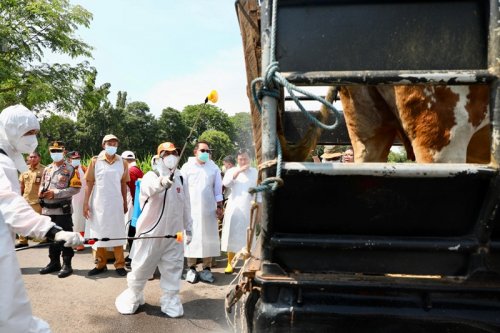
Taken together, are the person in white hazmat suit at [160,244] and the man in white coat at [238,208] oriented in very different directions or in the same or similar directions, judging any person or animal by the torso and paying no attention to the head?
same or similar directions

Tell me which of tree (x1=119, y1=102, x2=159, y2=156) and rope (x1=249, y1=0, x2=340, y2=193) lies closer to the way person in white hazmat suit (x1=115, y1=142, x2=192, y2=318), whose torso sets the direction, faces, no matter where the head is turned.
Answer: the rope

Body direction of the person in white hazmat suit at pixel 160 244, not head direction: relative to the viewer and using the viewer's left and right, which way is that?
facing the viewer

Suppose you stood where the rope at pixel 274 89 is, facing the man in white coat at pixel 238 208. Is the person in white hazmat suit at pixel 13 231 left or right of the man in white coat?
left

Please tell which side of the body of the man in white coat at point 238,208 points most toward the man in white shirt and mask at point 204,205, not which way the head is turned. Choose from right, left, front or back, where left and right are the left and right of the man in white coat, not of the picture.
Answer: right

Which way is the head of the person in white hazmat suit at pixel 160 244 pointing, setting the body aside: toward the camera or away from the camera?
toward the camera

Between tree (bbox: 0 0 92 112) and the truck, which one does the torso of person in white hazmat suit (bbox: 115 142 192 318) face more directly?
the truck

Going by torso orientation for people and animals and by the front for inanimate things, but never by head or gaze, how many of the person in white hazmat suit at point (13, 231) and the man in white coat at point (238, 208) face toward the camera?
1

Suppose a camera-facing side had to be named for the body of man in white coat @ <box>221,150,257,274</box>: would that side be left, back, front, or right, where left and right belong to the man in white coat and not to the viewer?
front

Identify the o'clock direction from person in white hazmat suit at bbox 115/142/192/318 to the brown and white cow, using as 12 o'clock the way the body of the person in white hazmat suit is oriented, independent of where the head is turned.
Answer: The brown and white cow is roughly at 11 o'clock from the person in white hazmat suit.

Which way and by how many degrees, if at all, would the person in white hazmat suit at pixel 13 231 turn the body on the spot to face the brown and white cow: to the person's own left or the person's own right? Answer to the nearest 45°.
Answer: approximately 45° to the person's own right

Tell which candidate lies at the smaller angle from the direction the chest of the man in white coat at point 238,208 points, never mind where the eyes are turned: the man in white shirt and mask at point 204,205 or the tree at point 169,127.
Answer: the man in white shirt and mask

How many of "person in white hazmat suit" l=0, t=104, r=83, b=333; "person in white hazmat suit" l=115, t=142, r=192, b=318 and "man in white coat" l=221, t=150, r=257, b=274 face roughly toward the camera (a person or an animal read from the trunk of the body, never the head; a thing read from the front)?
2

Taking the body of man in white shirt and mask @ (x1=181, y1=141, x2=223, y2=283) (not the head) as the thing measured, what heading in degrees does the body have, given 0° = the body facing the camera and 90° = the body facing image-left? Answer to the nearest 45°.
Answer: approximately 0°

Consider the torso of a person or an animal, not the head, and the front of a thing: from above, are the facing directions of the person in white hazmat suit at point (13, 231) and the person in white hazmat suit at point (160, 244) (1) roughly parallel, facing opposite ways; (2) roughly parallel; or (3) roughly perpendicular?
roughly perpendicular

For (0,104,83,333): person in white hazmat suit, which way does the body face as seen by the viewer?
to the viewer's right

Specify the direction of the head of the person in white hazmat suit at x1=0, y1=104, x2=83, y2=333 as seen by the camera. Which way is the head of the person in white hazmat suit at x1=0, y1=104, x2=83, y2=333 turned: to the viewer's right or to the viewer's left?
to the viewer's right
